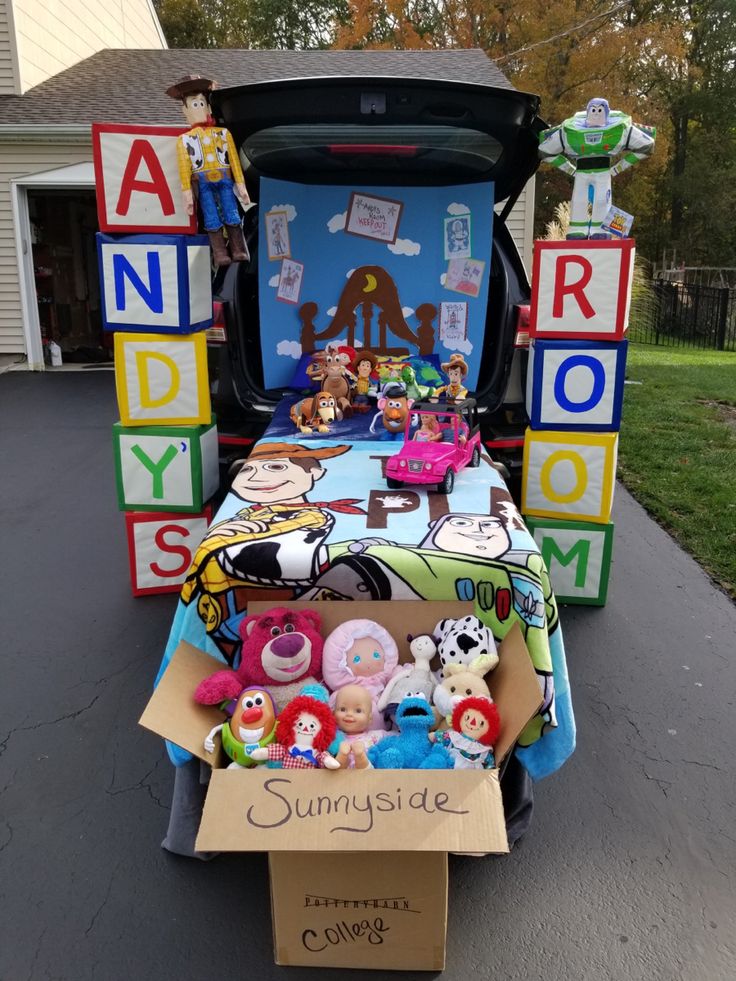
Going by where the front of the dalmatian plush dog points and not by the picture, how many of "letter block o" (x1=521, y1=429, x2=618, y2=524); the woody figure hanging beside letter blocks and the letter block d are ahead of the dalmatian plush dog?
0

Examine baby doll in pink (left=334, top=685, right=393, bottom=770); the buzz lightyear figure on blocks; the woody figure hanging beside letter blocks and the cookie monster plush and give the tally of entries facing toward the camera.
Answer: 4

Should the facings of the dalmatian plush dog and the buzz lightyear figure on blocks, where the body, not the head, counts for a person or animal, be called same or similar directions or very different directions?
same or similar directions

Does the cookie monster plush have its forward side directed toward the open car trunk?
no

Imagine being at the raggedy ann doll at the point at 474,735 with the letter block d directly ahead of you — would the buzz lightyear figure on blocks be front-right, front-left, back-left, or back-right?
front-right

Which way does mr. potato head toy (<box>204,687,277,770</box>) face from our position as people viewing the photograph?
facing the viewer

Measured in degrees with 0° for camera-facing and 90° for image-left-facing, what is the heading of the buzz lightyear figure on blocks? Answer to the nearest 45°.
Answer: approximately 0°

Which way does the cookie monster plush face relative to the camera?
toward the camera

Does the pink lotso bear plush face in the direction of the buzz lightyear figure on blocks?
no

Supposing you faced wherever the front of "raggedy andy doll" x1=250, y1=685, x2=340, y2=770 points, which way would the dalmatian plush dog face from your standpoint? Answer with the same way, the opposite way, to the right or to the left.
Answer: the same way

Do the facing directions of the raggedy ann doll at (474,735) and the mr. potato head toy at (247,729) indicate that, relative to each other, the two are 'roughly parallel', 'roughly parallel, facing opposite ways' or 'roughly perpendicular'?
roughly parallel

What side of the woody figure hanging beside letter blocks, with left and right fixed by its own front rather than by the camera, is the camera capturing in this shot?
front

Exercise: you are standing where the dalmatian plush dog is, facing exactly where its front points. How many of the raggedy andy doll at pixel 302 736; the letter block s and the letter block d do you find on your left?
0

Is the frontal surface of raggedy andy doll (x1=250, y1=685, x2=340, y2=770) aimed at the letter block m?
no

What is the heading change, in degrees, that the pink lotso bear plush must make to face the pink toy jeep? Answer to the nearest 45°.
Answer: approximately 135° to its left

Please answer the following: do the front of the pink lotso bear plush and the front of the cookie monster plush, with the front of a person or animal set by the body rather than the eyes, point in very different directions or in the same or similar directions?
same or similar directions

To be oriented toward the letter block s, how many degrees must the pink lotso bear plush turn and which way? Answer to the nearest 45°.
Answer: approximately 180°

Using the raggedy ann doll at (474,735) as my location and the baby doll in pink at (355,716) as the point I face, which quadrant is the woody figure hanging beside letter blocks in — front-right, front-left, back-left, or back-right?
front-right

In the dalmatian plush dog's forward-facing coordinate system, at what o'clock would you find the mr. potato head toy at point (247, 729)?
The mr. potato head toy is roughly at 2 o'clock from the dalmatian plush dog.
